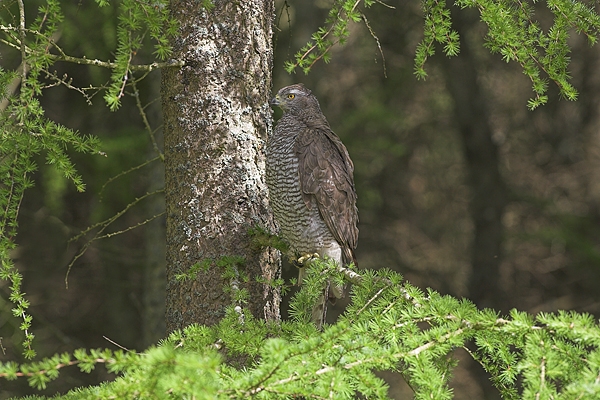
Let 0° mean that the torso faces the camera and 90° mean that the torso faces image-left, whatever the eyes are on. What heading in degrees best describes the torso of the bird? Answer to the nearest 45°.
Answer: approximately 90°
